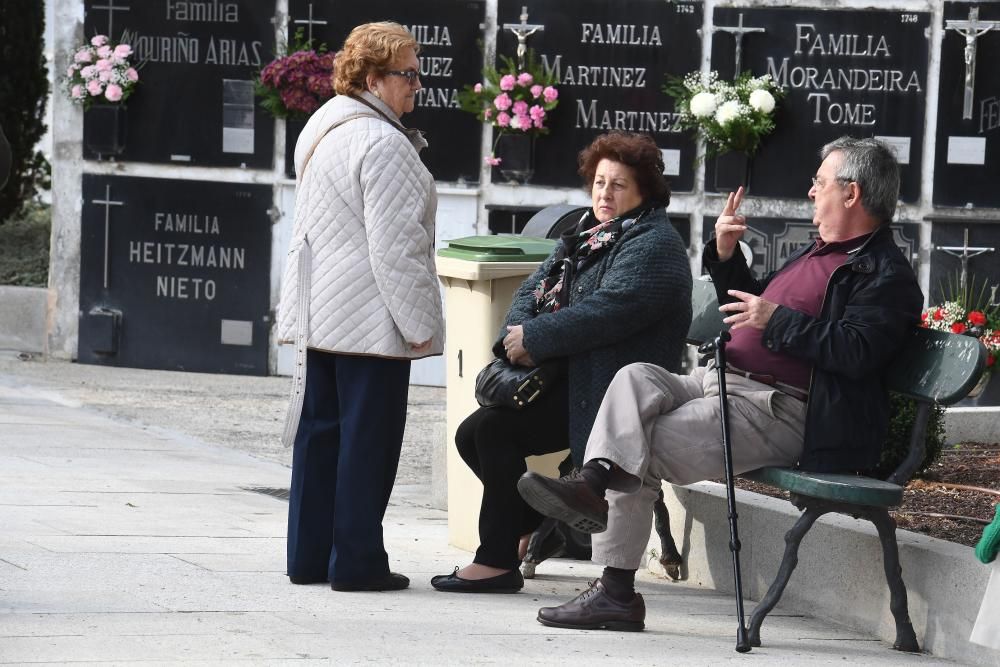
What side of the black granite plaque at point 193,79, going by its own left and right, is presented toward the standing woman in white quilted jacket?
front

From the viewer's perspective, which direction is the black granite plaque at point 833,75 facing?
toward the camera

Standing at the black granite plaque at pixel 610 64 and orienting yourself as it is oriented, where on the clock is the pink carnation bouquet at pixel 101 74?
The pink carnation bouquet is roughly at 3 o'clock from the black granite plaque.

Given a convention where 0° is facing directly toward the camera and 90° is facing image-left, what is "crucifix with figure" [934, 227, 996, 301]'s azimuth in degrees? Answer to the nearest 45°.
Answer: approximately 0°

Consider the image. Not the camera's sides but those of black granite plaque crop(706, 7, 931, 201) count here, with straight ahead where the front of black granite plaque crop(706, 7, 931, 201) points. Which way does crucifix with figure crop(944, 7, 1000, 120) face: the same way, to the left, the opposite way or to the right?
the same way

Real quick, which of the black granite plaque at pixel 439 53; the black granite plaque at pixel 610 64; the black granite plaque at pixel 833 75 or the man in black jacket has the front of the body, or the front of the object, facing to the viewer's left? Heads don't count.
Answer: the man in black jacket

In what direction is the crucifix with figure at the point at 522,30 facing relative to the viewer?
toward the camera

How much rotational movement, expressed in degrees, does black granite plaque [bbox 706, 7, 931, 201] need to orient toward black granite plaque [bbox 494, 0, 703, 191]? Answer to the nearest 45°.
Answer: approximately 90° to its right

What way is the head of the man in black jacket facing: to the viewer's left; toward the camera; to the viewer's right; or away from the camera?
to the viewer's left

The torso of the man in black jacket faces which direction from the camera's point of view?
to the viewer's left

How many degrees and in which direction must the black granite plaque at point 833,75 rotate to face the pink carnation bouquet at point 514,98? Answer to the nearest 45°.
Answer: approximately 90° to its right

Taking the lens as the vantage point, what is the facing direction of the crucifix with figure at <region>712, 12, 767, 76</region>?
facing the viewer

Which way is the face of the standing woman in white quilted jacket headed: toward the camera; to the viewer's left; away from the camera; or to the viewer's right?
to the viewer's right

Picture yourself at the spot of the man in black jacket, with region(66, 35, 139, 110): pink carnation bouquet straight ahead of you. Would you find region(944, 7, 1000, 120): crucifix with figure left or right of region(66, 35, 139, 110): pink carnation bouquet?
right

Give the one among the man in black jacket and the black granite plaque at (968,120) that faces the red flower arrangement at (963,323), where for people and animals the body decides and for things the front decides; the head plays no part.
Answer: the black granite plaque

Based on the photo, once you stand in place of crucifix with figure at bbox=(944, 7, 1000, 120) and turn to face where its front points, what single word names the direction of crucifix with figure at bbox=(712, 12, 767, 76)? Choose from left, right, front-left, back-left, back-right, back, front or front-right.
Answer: right

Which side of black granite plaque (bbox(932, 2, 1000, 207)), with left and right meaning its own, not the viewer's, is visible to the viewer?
front

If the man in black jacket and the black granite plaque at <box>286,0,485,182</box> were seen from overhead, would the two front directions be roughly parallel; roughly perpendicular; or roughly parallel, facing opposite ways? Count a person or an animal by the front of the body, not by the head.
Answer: roughly perpendicular

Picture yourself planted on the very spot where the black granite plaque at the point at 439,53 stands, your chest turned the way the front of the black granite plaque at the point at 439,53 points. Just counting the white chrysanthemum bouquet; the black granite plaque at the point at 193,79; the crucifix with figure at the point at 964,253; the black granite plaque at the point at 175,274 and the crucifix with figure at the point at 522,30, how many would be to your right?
2
